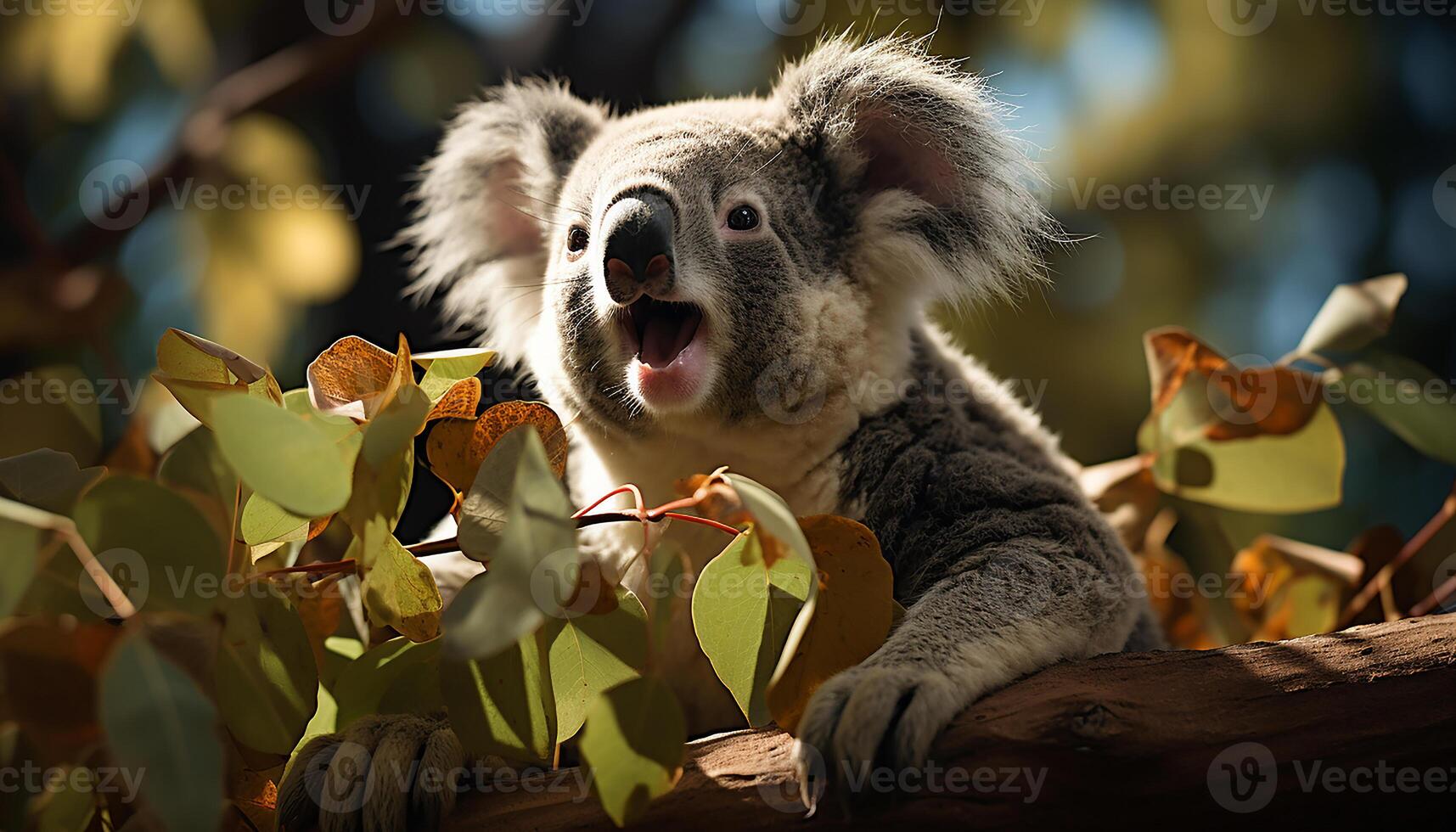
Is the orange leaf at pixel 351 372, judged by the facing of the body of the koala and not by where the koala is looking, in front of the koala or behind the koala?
in front

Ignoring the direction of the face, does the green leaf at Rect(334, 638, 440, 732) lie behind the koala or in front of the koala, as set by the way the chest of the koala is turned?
in front

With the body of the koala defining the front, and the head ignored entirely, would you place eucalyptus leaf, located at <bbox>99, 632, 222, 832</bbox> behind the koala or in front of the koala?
in front

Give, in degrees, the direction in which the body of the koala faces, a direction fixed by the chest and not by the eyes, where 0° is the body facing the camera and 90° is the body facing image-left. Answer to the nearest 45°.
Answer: approximately 45°

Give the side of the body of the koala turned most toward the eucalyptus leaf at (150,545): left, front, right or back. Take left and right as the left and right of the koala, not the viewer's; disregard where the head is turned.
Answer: front

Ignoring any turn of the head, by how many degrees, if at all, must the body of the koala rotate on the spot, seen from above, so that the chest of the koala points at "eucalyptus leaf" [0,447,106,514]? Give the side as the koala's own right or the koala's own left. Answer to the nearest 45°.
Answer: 0° — it already faces it

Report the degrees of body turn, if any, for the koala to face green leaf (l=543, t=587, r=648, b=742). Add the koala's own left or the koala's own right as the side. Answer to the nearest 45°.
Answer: approximately 45° to the koala's own left

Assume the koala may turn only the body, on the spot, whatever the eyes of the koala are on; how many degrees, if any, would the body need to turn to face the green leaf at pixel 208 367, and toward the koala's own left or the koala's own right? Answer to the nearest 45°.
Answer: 0° — it already faces it
